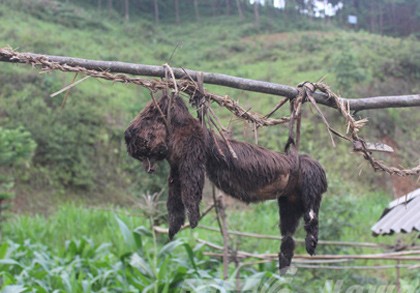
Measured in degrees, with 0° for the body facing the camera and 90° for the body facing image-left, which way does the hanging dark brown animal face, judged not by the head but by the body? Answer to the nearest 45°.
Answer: approximately 90°

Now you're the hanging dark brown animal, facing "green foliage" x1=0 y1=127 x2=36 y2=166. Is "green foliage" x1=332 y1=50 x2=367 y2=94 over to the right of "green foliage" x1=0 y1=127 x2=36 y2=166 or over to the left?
right

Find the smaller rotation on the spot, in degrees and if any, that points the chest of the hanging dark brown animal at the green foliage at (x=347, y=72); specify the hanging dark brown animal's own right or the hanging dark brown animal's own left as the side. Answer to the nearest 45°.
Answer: approximately 90° to the hanging dark brown animal's own right

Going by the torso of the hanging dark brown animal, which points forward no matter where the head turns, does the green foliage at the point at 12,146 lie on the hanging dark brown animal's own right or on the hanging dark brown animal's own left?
on the hanging dark brown animal's own right
